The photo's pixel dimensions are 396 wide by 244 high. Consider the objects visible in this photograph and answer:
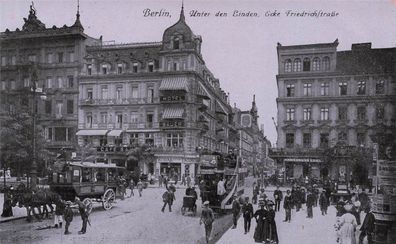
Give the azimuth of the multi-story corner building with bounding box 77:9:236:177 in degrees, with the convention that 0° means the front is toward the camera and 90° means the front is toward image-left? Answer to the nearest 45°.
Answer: approximately 0°

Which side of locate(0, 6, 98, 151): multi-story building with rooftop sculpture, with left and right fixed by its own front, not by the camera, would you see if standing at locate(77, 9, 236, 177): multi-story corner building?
left

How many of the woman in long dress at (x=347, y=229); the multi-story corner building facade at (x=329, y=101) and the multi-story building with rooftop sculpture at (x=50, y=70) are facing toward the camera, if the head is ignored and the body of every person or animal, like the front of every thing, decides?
2

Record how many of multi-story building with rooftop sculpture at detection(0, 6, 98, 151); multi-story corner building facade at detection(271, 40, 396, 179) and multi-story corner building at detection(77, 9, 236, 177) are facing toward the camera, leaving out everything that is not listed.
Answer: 3

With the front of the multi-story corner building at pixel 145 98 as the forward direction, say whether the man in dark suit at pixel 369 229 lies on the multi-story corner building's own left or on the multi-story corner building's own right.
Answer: on the multi-story corner building's own left

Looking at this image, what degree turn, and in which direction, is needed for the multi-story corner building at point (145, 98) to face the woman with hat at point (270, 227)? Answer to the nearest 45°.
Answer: approximately 45° to its left

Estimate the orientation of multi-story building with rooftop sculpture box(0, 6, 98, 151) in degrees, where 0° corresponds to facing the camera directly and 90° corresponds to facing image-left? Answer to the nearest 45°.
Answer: approximately 0°

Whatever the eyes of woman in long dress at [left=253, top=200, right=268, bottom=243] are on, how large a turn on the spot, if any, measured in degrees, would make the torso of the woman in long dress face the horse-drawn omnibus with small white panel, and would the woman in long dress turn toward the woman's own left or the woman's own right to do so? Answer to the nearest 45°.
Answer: approximately 135° to the woman's own right

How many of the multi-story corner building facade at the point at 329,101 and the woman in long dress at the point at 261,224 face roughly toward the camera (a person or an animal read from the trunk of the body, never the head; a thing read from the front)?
2
